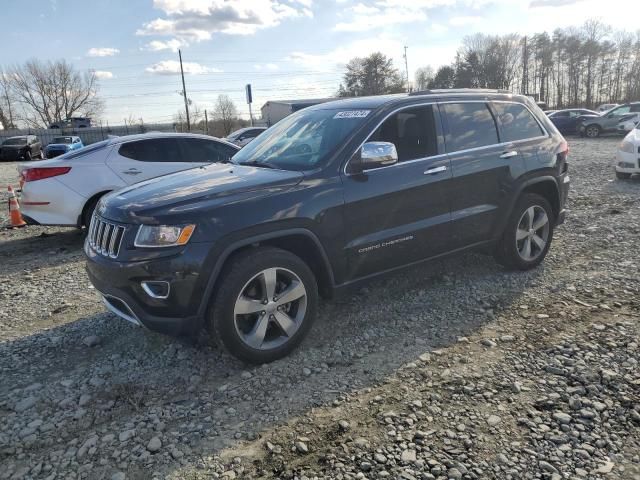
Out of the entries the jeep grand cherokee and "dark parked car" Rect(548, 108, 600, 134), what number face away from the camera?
0

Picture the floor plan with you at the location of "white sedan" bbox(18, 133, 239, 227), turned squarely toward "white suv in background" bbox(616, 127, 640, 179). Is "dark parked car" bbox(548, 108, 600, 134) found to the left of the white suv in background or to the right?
left

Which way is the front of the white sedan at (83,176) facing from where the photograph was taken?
facing away from the viewer and to the right of the viewer

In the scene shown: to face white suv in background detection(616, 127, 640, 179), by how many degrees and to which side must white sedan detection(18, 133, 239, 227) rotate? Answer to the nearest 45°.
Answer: approximately 45° to its right

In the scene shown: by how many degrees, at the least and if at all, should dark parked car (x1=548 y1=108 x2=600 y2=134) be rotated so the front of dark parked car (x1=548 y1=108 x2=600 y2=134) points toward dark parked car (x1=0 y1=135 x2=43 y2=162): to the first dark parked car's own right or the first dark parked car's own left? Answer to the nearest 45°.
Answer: approximately 45° to the first dark parked car's own right

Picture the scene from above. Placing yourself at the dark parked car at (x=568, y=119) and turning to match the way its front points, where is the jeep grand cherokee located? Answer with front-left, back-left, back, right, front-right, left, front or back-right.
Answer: front-left

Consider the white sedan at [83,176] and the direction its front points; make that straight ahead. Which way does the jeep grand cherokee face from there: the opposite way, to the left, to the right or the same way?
the opposite way

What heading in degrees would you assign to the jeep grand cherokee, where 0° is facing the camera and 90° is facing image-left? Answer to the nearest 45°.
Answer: approximately 45°

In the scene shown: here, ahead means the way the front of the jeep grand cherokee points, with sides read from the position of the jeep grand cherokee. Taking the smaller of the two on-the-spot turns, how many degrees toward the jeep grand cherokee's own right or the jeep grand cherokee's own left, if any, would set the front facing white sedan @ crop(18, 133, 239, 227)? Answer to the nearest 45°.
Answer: approximately 90° to the jeep grand cherokee's own right
